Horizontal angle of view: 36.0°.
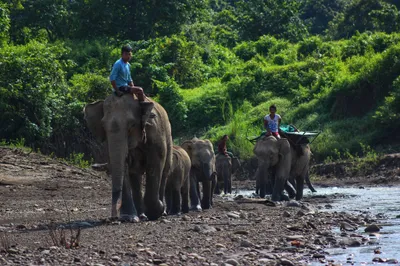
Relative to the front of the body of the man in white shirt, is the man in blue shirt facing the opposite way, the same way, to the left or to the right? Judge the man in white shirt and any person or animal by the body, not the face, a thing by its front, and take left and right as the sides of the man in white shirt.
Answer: to the left

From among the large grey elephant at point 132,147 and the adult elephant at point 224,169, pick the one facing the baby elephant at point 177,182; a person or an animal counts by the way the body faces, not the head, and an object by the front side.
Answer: the adult elephant

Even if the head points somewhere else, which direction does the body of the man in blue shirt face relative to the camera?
to the viewer's right

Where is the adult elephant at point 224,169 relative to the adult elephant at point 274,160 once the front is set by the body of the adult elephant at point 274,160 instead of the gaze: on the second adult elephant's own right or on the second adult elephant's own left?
on the second adult elephant's own right
